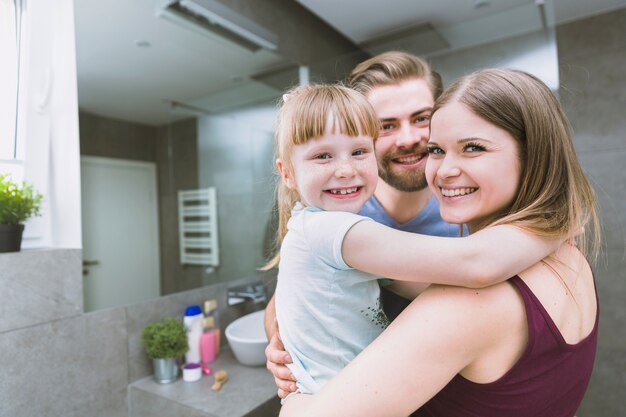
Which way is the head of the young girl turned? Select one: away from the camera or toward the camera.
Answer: toward the camera

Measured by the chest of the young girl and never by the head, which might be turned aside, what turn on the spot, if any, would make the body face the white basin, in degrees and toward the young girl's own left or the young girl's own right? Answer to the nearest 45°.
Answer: approximately 135° to the young girl's own left

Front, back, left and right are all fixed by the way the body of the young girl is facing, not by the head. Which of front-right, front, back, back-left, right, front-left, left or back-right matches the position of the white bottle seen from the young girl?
back-left

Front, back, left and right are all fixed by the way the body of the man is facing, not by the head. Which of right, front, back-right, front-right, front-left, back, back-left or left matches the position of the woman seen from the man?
front

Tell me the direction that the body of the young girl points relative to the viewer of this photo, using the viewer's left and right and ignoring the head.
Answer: facing to the right of the viewer

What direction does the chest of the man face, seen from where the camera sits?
toward the camera

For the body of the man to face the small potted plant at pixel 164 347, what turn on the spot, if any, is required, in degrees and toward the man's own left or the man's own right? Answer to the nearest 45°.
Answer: approximately 90° to the man's own right

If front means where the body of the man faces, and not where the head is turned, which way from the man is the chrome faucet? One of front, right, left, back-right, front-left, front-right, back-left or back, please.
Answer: back-right

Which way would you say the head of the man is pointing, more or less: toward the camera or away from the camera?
toward the camera

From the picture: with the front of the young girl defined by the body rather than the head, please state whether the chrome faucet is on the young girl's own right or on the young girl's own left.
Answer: on the young girl's own left
